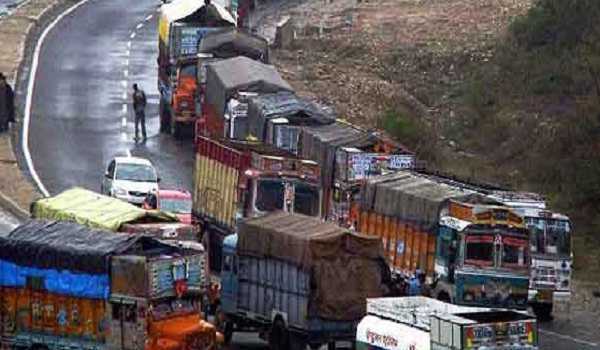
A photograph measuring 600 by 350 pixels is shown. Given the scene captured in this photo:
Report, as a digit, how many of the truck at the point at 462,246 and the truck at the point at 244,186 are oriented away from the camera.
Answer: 0

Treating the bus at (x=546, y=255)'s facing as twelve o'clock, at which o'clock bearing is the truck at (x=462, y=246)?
the truck at (x=462, y=246) is roughly at 3 o'clock from the bus at (x=546, y=255).

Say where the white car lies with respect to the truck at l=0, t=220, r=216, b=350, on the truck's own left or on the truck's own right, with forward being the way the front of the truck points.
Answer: on the truck's own left

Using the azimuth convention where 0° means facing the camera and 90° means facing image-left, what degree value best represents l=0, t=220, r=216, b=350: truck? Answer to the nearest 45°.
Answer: approximately 315°

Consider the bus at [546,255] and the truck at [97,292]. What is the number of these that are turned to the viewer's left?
0

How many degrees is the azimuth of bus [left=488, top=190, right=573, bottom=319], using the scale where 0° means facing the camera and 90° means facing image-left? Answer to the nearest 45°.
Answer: approximately 315°
